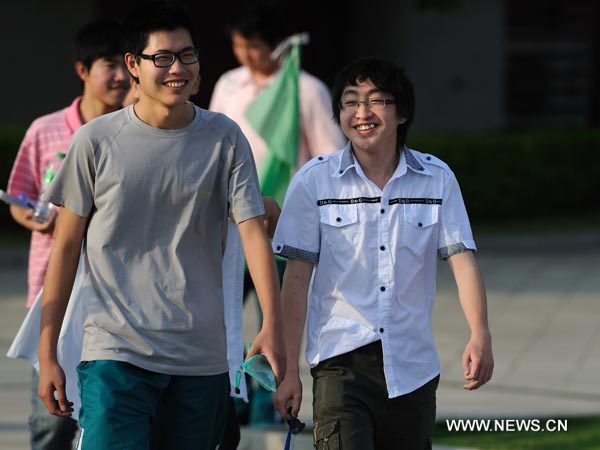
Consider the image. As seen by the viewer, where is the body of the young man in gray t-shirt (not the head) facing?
toward the camera

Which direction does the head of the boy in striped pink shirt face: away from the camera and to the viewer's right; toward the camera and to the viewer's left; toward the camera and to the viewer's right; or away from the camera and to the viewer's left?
toward the camera and to the viewer's right

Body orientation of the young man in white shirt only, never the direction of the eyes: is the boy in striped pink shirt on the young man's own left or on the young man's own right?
on the young man's own right

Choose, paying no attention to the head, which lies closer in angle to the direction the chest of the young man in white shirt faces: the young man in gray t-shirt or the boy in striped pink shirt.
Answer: the young man in gray t-shirt

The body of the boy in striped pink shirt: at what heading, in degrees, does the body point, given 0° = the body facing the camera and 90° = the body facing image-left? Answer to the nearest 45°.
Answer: approximately 315°

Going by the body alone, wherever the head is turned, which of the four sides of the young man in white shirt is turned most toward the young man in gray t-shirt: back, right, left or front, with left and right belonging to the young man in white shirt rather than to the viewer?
right

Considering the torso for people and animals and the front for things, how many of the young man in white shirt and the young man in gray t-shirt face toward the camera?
2

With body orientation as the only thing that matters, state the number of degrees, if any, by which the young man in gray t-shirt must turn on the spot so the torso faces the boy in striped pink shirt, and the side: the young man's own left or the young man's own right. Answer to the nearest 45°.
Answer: approximately 180°

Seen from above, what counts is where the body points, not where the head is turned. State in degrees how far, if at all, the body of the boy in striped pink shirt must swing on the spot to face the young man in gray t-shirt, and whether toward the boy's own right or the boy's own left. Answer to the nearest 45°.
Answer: approximately 45° to the boy's own right
